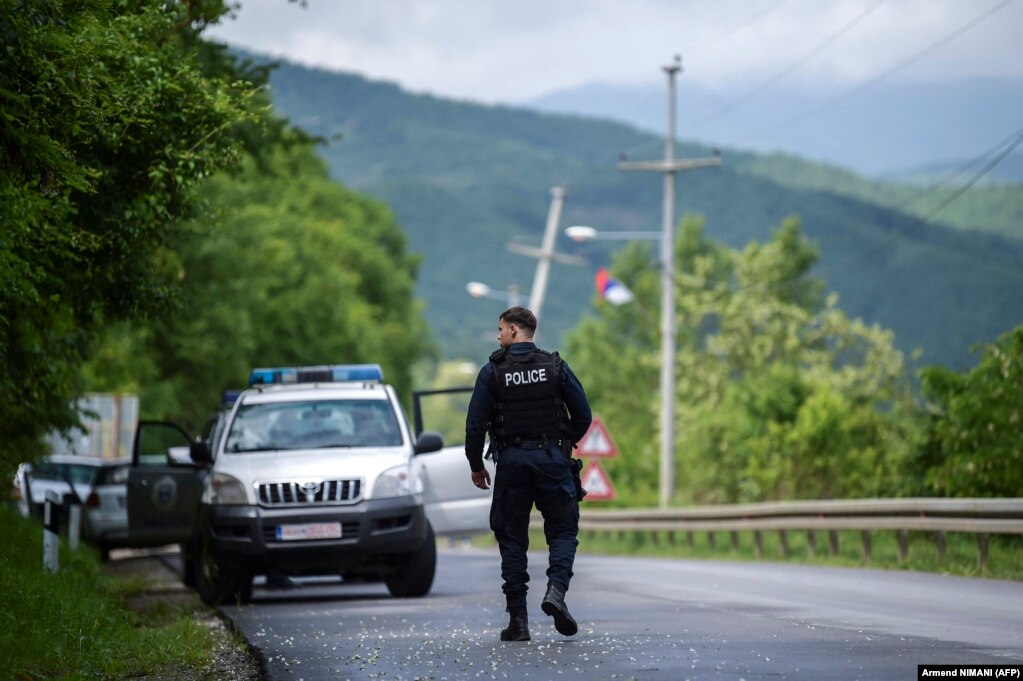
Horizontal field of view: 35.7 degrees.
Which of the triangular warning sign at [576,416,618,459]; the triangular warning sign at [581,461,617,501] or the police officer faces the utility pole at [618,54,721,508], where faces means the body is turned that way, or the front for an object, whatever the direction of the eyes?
the police officer

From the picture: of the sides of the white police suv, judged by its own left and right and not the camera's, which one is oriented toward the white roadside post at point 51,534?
right

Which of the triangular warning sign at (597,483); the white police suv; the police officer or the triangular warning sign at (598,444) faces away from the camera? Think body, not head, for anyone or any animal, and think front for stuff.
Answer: the police officer

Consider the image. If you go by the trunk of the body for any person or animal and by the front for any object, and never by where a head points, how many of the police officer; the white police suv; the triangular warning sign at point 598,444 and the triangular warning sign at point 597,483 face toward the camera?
3

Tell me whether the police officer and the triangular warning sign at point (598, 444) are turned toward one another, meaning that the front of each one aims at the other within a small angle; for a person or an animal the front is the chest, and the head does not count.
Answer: yes

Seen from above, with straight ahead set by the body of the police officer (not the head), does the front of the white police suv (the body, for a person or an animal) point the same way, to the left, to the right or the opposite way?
the opposite way

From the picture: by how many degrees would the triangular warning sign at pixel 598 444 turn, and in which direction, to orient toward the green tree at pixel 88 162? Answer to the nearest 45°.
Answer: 0° — it already faces it

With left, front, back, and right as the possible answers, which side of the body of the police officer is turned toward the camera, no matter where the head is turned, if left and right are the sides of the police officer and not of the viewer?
back

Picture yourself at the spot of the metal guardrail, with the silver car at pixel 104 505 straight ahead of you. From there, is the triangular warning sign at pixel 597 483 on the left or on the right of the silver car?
right

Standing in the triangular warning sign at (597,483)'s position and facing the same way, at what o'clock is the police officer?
The police officer is roughly at 12 o'clock from the triangular warning sign.

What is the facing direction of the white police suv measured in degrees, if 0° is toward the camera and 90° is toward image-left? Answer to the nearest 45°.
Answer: approximately 0°
